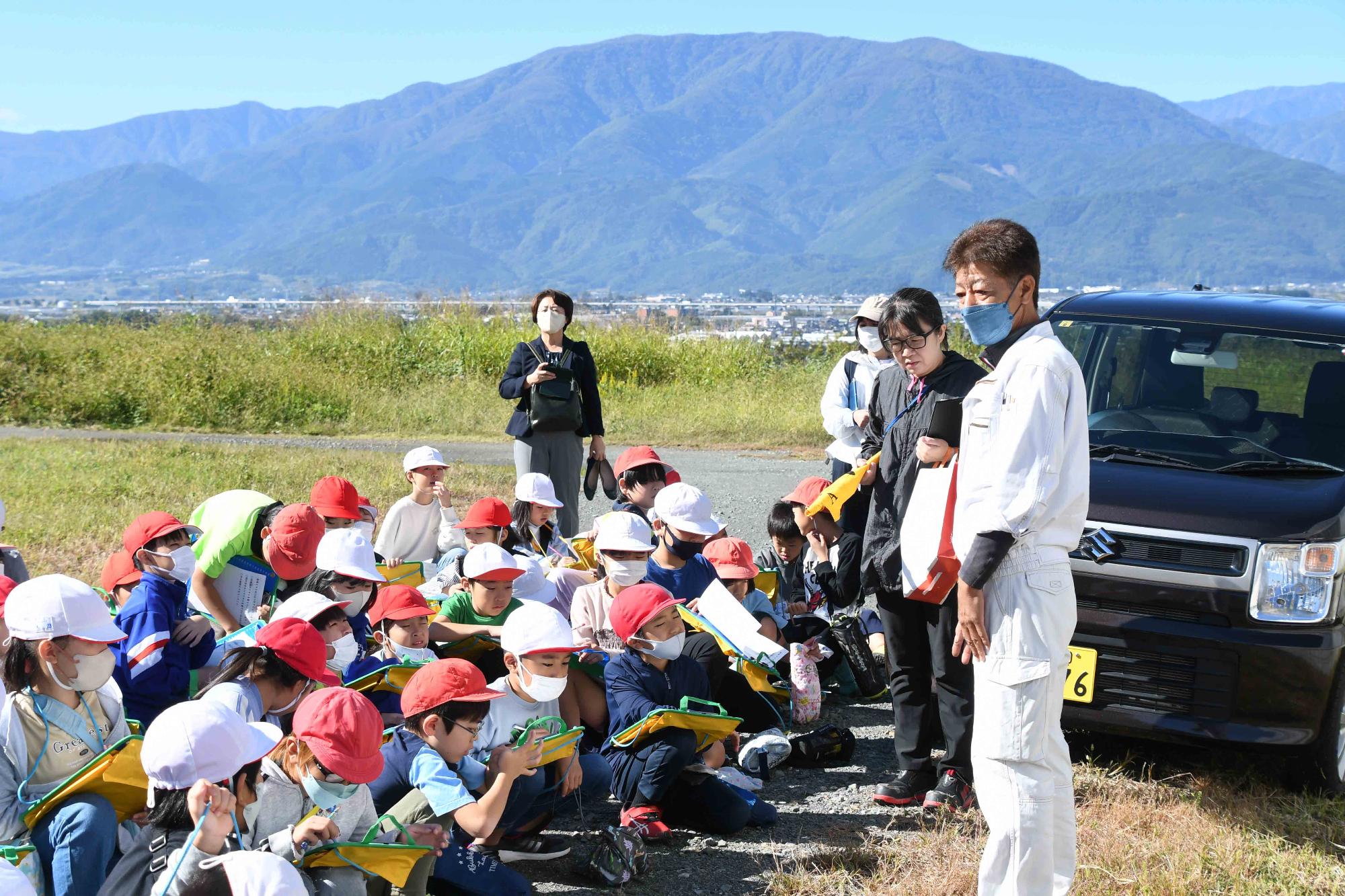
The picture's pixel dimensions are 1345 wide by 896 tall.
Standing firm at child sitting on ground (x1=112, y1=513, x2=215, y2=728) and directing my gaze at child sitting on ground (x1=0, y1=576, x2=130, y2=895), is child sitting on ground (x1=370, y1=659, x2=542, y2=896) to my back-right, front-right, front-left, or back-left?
front-left

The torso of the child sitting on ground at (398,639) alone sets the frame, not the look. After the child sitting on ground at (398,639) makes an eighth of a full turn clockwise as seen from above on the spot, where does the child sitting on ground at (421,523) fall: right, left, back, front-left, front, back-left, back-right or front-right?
back

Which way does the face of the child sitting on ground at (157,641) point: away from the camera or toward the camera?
toward the camera

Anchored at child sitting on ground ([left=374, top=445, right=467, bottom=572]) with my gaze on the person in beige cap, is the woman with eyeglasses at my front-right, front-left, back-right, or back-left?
front-right

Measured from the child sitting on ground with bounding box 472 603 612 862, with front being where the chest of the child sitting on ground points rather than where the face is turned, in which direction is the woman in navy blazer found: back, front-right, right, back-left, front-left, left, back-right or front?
back-left

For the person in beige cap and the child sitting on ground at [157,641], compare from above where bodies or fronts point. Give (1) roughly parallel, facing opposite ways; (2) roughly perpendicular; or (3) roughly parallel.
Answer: roughly perpendicular

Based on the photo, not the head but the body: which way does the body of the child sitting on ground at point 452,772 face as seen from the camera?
to the viewer's right

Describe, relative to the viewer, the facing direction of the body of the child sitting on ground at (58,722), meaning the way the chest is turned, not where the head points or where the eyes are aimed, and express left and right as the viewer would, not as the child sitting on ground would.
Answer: facing the viewer and to the right of the viewer

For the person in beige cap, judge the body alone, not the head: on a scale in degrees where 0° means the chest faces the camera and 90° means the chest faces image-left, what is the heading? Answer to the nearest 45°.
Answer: approximately 315°

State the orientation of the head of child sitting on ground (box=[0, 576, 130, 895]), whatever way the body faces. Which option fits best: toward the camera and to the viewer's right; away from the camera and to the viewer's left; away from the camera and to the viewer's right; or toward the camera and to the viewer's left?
toward the camera and to the viewer's right

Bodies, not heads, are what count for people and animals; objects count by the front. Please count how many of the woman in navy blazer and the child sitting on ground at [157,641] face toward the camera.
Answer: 1

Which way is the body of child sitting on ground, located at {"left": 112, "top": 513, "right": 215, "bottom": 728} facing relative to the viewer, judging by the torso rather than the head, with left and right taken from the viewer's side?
facing to the right of the viewer

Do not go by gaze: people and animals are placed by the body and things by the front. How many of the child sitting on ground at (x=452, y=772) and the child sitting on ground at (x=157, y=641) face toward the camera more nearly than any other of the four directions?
0

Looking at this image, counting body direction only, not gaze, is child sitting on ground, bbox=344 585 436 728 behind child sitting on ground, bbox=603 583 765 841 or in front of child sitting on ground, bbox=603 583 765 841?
behind

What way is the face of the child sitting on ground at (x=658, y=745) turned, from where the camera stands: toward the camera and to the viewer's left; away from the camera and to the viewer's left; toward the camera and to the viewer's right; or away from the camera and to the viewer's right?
toward the camera and to the viewer's right

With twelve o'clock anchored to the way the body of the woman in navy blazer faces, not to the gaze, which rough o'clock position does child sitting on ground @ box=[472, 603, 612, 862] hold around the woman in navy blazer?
The child sitting on ground is roughly at 12 o'clock from the woman in navy blazer.

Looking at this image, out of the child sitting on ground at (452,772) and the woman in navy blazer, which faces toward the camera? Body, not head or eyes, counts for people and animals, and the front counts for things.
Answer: the woman in navy blazer
